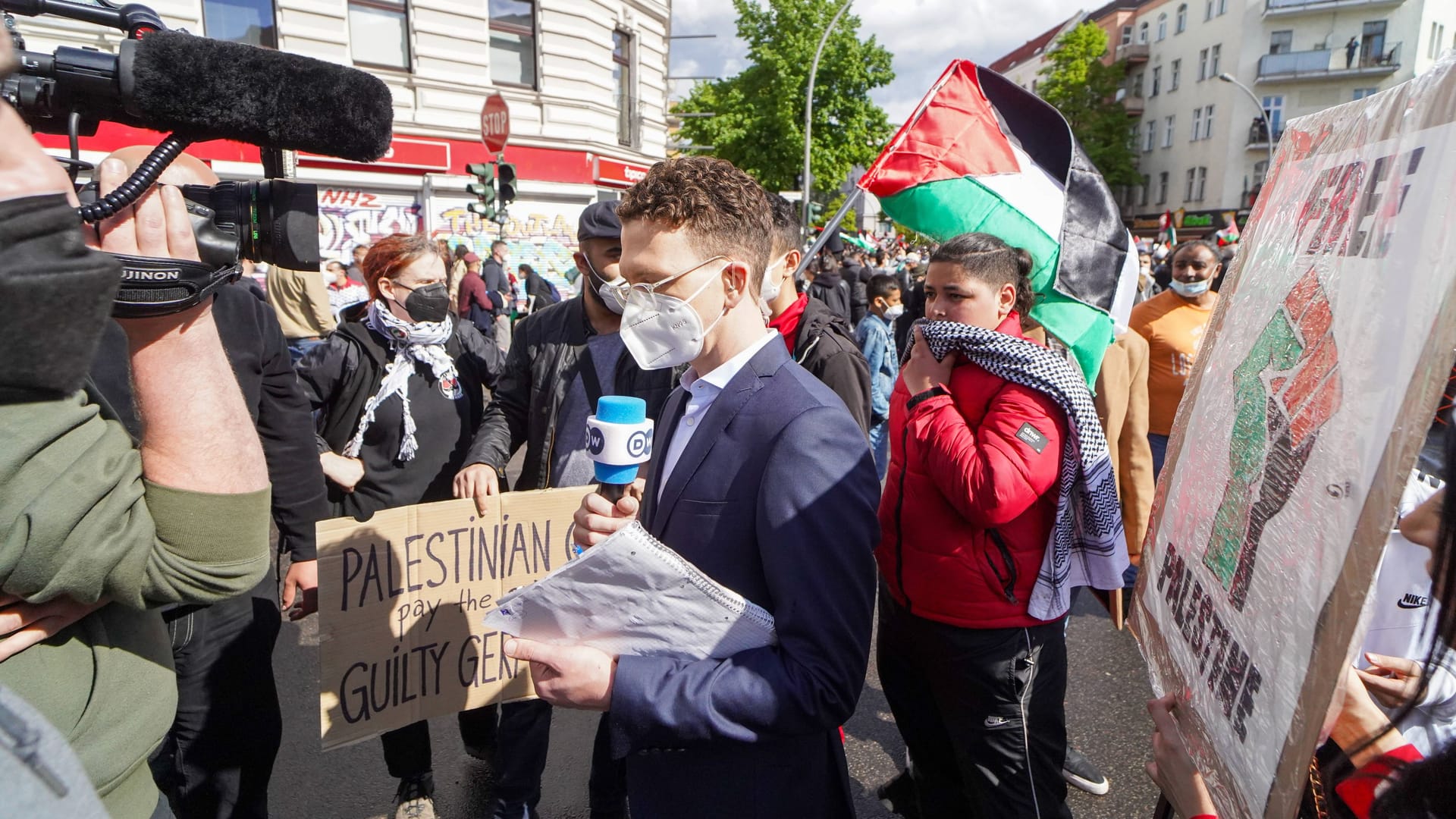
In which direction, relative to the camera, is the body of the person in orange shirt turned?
toward the camera

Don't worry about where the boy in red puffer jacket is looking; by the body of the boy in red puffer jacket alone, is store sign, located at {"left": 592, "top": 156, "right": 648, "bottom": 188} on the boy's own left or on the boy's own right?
on the boy's own right

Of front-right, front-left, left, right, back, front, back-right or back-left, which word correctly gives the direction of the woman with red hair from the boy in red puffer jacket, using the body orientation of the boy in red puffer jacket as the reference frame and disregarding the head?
front-right

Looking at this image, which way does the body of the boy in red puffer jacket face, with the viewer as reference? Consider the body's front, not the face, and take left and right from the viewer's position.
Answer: facing the viewer and to the left of the viewer

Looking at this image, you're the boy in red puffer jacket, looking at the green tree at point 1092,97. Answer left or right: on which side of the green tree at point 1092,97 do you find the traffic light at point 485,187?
left

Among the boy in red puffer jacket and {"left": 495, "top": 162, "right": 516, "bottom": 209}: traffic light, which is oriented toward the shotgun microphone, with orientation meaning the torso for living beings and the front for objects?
the boy in red puffer jacket

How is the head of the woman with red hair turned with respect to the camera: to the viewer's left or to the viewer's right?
to the viewer's right

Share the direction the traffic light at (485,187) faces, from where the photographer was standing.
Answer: facing to the left of the viewer

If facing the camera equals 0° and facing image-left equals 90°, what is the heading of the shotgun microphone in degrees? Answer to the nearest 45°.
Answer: approximately 270°

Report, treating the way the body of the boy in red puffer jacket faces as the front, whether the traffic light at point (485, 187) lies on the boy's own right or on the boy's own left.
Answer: on the boy's own right

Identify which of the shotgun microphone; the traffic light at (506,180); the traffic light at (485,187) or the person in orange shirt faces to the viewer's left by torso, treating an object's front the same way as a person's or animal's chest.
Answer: the traffic light at (485,187)

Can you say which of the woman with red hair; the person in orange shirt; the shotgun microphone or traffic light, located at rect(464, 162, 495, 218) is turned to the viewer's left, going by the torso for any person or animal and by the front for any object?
the traffic light
